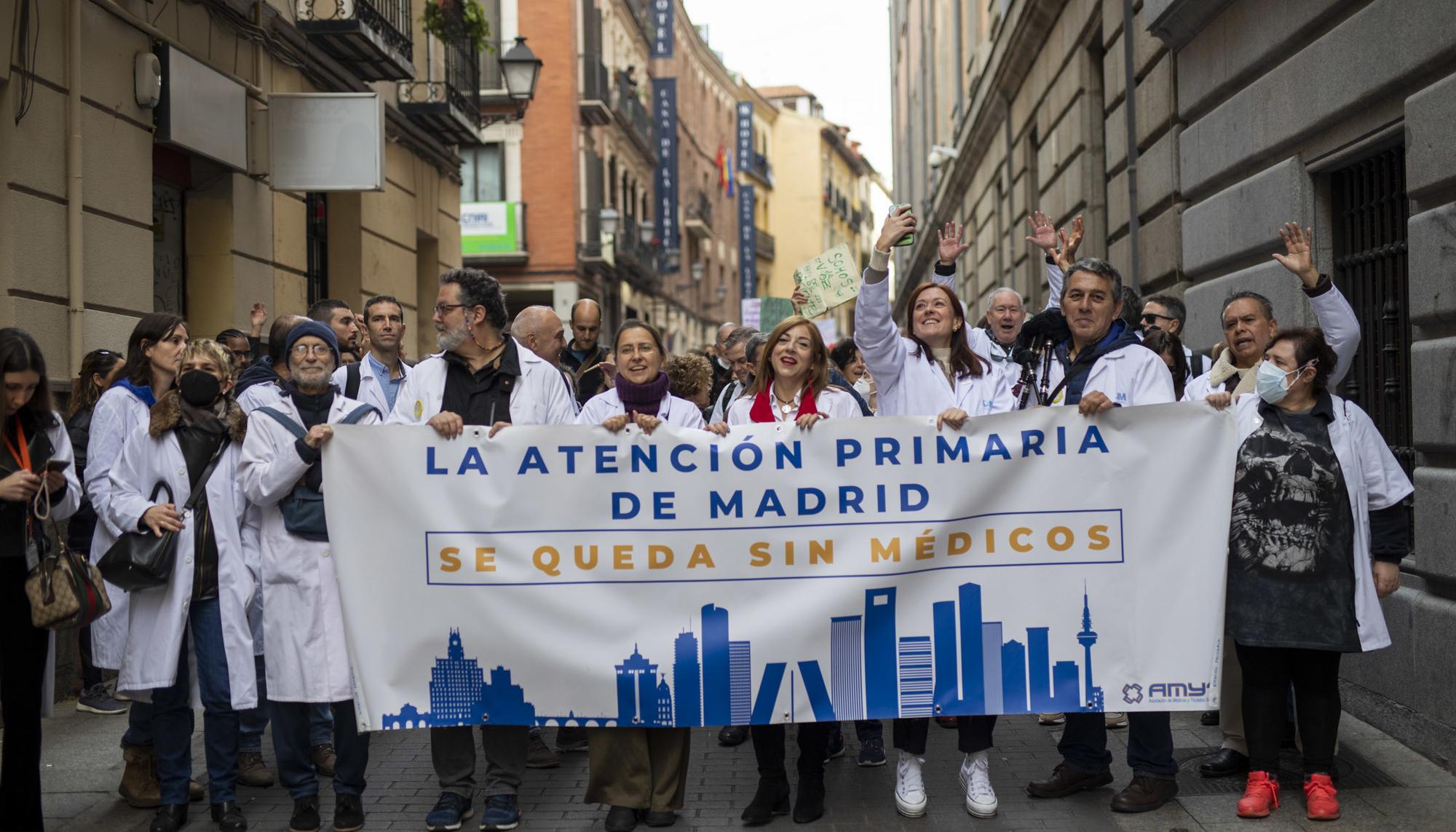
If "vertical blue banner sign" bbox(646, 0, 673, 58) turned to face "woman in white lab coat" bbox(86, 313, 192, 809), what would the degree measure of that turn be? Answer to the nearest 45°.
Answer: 0° — it already faces them

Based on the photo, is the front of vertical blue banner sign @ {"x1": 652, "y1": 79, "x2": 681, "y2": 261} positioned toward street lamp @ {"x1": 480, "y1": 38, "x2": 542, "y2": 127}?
yes

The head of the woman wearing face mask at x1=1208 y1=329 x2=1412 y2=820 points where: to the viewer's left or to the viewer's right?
to the viewer's left

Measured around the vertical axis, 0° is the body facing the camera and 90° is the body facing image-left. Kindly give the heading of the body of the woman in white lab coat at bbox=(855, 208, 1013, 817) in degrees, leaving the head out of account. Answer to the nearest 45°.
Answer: approximately 0°

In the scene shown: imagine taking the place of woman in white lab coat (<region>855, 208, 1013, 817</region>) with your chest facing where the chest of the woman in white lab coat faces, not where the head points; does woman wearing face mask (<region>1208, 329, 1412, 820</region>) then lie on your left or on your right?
on your left
